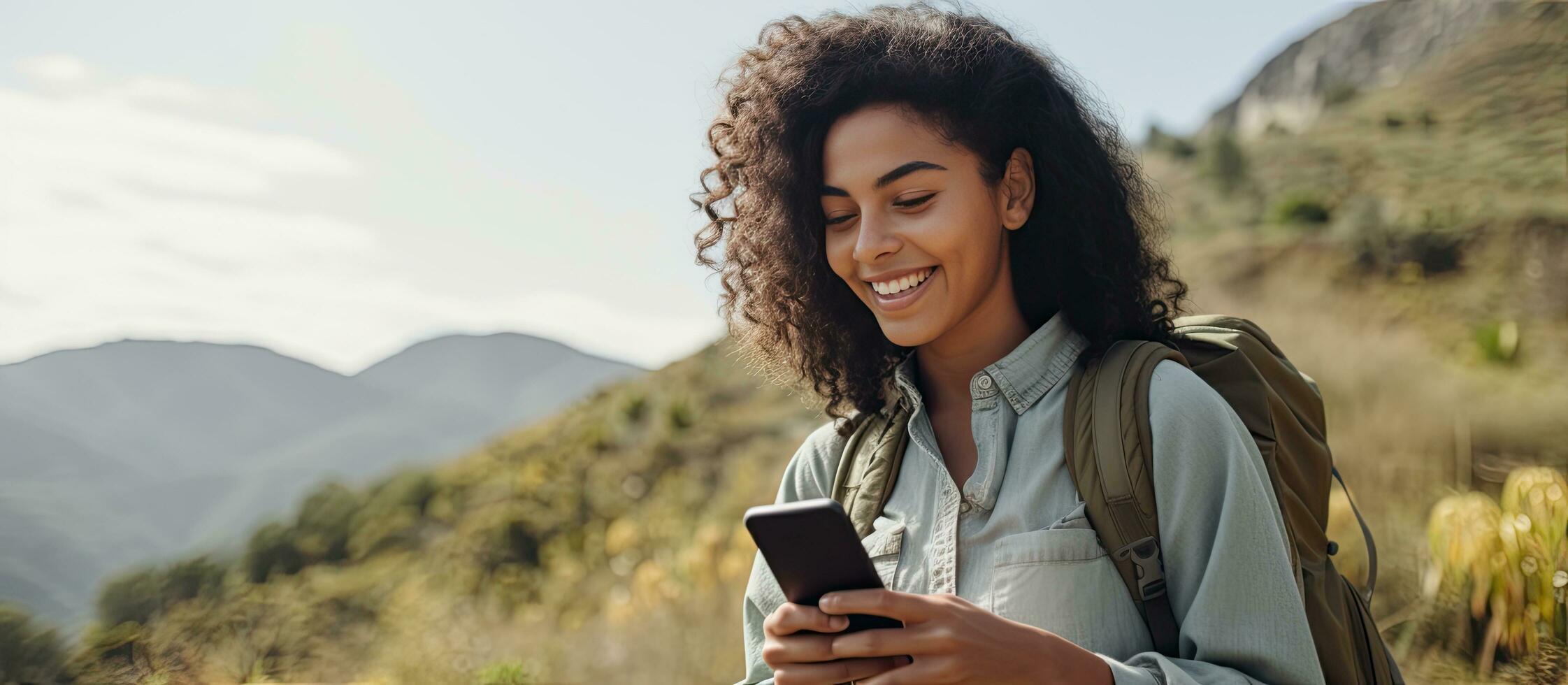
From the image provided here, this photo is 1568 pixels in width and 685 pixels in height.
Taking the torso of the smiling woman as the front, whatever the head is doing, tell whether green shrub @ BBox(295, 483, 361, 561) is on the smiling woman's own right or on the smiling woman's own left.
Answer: on the smiling woman's own right

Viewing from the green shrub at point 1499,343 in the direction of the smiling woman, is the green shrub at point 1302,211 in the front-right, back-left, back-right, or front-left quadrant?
back-right

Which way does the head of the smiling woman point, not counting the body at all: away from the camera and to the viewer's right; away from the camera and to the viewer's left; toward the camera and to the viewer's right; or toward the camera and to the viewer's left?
toward the camera and to the viewer's left

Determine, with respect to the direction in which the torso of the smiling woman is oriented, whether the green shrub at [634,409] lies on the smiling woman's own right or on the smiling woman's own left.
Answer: on the smiling woman's own right

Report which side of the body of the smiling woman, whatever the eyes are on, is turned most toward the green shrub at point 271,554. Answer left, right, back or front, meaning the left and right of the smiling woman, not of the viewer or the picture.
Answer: right

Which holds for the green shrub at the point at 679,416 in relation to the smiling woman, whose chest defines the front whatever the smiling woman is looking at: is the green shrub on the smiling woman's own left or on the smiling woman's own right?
on the smiling woman's own right

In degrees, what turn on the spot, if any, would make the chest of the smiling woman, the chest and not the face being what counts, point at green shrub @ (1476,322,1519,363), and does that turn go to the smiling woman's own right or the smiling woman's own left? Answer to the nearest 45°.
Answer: approximately 180°

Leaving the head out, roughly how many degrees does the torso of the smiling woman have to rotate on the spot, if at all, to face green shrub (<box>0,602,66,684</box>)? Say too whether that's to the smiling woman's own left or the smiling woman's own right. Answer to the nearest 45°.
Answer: approximately 90° to the smiling woman's own right

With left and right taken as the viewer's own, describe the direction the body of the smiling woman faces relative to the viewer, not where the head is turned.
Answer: facing the viewer and to the left of the viewer

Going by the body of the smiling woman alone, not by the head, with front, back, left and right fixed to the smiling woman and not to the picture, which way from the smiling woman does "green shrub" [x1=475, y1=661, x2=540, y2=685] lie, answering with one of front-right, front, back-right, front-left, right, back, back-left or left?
right

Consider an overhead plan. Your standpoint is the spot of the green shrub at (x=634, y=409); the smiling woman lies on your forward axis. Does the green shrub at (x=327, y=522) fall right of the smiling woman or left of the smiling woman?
right
